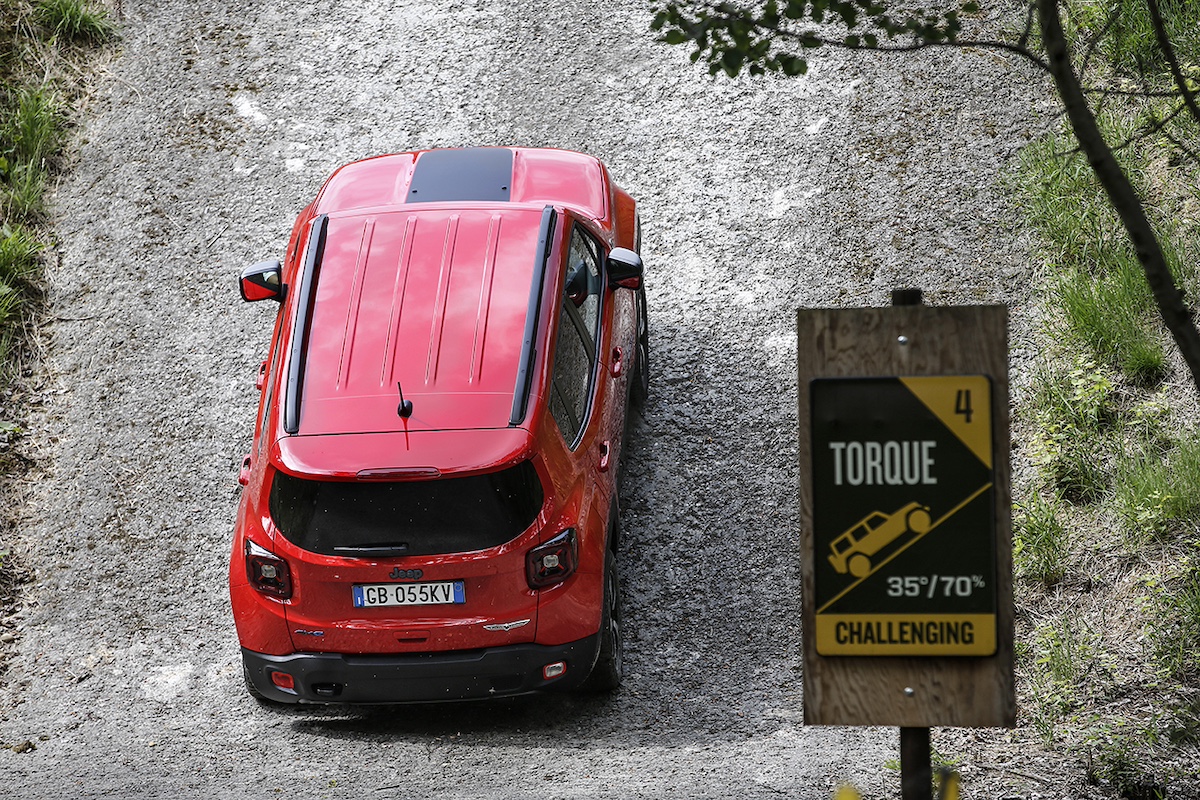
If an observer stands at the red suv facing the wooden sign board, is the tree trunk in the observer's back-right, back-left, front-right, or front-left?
front-left

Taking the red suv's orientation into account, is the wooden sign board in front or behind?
behind

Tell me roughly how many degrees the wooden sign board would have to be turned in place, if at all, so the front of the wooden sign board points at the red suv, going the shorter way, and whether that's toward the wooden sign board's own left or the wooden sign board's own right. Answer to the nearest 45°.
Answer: approximately 135° to the wooden sign board's own right

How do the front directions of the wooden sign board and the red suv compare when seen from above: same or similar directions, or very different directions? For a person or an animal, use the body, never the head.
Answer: very different directions

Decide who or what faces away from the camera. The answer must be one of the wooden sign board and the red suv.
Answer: the red suv

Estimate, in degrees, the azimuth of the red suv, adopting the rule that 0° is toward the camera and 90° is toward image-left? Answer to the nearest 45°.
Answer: approximately 180°

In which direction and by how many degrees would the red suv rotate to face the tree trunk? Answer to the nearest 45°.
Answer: approximately 135° to its right

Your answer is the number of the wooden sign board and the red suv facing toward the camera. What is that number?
1

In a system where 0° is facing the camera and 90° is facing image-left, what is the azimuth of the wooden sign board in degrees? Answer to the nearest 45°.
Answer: approximately 0°
